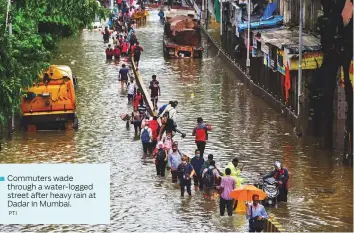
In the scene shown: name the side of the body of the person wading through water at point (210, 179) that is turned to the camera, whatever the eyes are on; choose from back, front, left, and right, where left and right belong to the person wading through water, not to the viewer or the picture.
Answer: back

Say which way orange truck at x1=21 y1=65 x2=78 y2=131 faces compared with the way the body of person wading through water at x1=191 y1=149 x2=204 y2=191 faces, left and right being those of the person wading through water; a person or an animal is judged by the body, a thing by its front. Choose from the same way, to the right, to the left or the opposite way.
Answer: the opposite way
